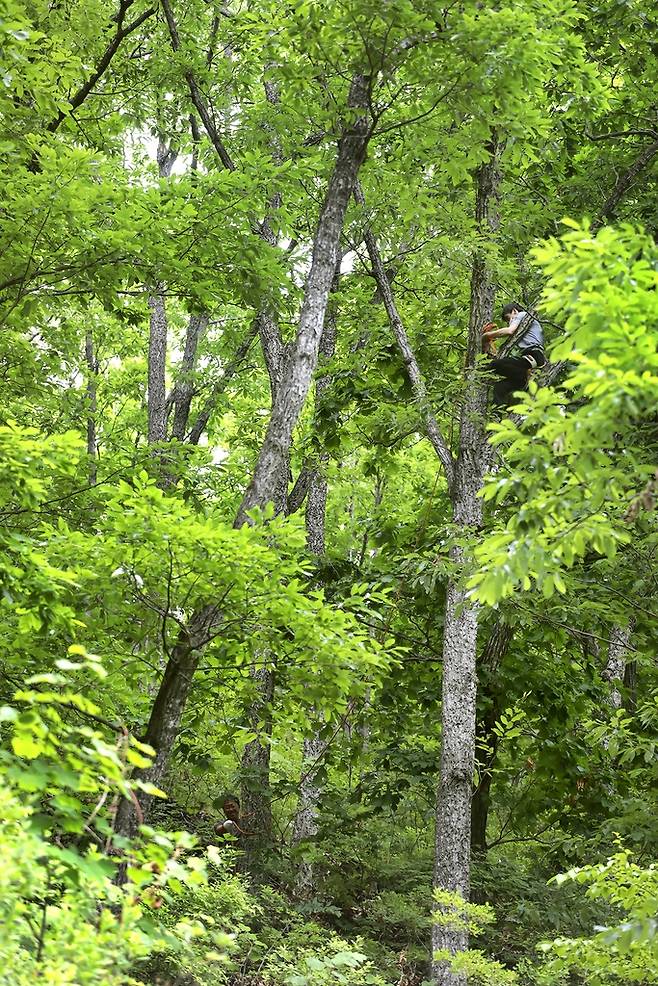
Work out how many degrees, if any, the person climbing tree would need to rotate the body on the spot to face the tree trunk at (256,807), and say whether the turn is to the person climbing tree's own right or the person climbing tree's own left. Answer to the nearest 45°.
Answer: approximately 45° to the person climbing tree's own right

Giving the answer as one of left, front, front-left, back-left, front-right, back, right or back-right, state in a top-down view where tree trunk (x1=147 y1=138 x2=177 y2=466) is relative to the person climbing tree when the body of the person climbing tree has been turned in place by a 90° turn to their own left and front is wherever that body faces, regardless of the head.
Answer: back-right

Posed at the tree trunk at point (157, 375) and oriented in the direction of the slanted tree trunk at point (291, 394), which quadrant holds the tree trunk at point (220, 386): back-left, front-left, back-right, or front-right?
front-left

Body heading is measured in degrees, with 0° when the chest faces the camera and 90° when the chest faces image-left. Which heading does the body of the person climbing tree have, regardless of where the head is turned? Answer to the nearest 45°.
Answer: approximately 90°
